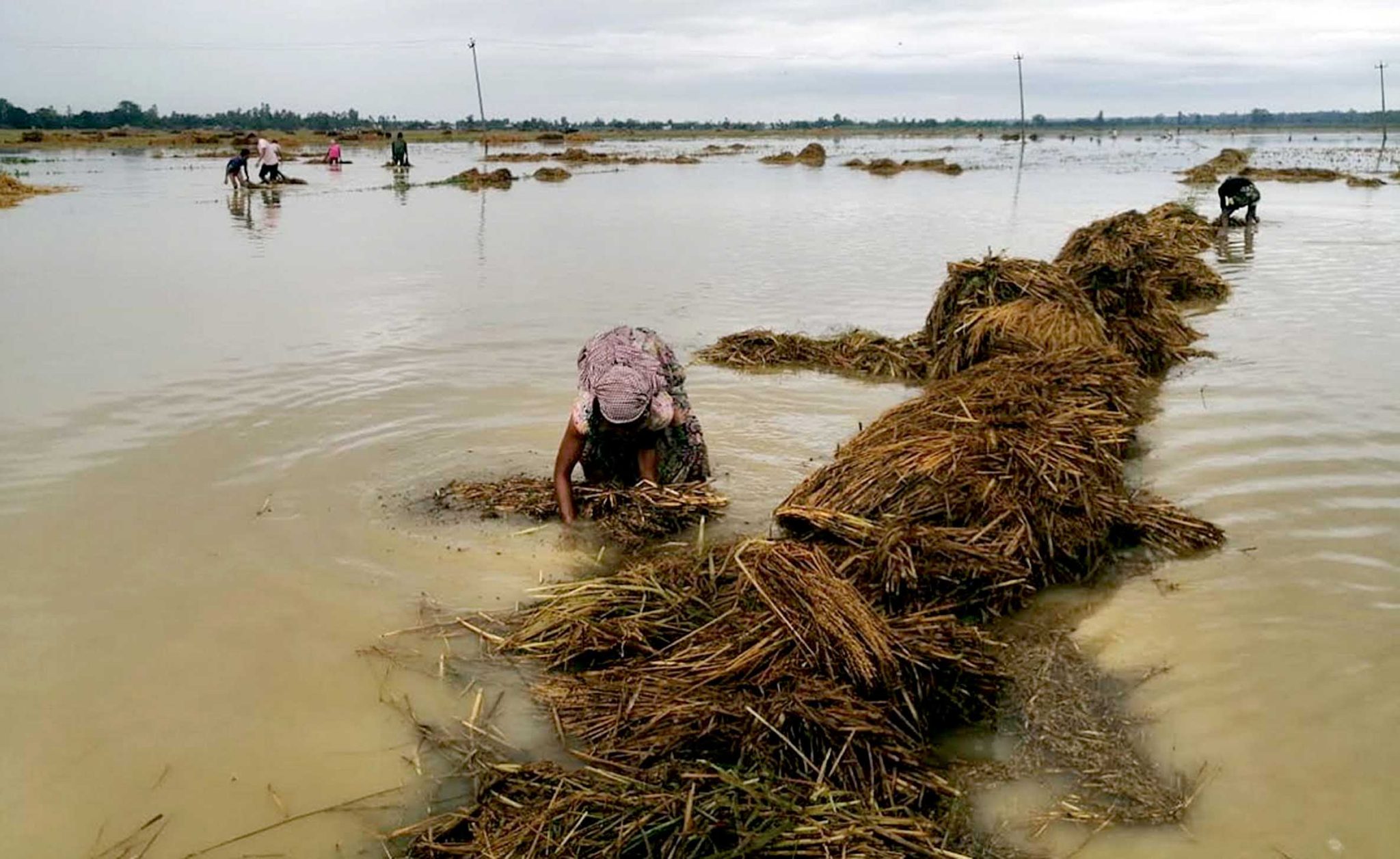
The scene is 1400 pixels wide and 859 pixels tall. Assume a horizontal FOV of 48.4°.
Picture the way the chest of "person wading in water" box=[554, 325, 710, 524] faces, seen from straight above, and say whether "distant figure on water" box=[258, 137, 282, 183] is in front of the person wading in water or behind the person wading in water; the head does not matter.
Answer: behind

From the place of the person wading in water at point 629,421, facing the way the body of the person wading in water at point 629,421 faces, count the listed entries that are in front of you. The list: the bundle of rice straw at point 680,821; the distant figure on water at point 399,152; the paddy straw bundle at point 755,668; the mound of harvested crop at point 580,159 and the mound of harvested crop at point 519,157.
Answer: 2

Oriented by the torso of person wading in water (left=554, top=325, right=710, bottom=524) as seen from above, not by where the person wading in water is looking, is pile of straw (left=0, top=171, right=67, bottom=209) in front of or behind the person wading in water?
behind

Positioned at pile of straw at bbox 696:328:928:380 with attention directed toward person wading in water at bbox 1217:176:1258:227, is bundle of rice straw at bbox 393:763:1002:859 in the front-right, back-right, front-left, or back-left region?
back-right

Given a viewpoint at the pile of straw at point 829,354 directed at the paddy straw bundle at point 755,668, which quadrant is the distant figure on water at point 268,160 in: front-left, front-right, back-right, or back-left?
back-right

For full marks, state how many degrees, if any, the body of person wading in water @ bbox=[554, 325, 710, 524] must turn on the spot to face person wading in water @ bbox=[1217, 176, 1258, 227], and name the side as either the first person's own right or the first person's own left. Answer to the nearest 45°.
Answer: approximately 135° to the first person's own left

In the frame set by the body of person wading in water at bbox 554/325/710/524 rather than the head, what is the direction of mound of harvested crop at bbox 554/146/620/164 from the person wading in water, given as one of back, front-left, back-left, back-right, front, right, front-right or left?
back

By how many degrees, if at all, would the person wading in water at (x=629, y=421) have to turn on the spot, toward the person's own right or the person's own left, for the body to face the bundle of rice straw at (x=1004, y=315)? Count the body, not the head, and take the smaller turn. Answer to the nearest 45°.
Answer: approximately 135° to the person's own left

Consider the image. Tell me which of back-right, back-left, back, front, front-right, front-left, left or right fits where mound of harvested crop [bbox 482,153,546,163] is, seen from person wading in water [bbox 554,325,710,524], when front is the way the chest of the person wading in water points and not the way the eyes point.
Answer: back

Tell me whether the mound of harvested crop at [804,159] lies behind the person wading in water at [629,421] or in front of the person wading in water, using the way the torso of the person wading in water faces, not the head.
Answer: behind

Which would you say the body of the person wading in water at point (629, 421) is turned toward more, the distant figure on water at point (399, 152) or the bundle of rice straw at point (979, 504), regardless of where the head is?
the bundle of rice straw

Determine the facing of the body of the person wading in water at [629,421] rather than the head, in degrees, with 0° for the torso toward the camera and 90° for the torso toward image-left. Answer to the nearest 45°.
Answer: approximately 0°

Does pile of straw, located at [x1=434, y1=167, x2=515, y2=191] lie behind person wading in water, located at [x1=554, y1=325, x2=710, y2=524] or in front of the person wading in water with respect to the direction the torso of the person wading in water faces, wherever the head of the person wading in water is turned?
behind
